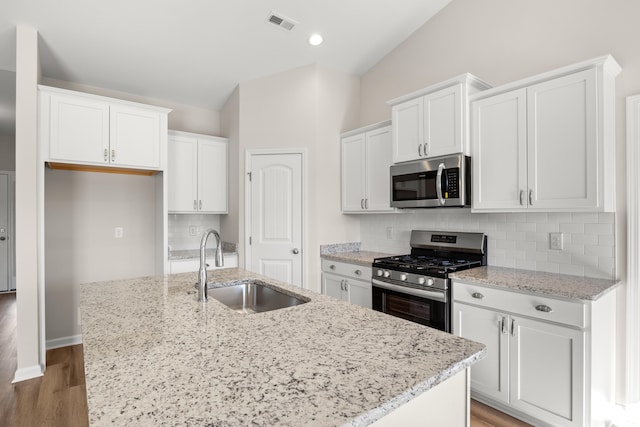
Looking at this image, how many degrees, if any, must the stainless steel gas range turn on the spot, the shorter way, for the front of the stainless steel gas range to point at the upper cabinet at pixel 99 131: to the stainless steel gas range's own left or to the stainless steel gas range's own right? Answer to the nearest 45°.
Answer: approximately 45° to the stainless steel gas range's own right

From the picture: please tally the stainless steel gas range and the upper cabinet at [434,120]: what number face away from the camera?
0

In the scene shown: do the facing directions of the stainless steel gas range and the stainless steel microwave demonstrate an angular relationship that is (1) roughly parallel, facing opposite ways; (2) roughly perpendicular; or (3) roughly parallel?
roughly parallel

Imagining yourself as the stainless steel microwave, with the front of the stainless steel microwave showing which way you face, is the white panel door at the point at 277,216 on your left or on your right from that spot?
on your right

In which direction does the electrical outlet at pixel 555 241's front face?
toward the camera

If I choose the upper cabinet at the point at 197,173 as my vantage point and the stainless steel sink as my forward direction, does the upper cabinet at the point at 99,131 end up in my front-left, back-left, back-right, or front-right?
front-right

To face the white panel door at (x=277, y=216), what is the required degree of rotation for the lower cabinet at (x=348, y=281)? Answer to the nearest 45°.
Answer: approximately 45° to its right

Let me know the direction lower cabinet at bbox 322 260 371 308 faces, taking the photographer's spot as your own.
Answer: facing the viewer and to the left of the viewer

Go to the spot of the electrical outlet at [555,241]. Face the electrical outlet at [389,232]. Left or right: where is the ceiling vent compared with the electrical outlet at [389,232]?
left

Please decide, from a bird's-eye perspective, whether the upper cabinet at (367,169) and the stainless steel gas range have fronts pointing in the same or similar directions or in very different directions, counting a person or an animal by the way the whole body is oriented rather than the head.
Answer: same or similar directions

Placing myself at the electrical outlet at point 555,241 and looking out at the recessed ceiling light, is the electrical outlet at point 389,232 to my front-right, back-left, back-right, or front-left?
front-right

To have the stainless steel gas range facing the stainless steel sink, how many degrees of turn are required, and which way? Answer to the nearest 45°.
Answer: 0° — it already faces it

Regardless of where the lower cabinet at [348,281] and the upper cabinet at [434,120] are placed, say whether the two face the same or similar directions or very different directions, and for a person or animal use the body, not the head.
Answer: same or similar directions
